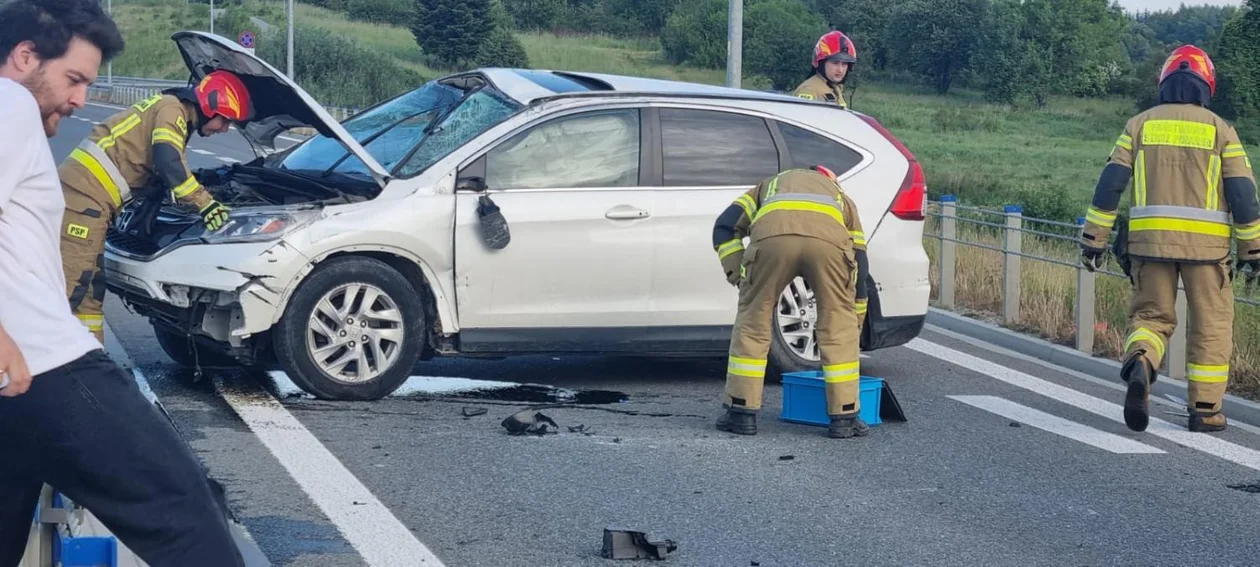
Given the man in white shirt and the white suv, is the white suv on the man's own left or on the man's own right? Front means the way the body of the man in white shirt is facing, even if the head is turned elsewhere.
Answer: on the man's own left

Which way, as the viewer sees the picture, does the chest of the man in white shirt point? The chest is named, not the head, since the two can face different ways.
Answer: to the viewer's right

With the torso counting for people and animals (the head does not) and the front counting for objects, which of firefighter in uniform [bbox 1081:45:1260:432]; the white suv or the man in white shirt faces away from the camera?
the firefighter in uniform

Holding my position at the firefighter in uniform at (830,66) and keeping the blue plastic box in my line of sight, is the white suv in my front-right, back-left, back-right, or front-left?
front-right

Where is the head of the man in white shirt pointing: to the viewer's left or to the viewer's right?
to the viewer's right

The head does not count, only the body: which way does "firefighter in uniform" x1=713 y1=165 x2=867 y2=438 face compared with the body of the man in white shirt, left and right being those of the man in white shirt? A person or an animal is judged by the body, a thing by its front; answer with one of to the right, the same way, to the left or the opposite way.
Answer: to the left

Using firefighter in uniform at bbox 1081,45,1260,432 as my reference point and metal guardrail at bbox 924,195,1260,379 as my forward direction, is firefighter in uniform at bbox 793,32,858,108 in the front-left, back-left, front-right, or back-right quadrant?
front-left

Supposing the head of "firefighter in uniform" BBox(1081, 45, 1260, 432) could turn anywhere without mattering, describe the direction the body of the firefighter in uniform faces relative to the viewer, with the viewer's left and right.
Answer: facing away from the viewer

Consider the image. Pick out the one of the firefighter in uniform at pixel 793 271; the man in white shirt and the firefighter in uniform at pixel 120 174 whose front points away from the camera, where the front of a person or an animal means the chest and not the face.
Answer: the firefighter in uniform at pixel 793 271

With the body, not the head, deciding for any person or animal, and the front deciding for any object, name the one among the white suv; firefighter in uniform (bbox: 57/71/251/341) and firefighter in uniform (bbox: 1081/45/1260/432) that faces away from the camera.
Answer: firefighter in uniform (bbox: 1081/45/1260/432)

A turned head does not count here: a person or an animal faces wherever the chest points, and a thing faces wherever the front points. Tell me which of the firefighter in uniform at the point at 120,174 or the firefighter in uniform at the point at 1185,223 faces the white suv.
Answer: the firefighter in uniform at the point at 120,174

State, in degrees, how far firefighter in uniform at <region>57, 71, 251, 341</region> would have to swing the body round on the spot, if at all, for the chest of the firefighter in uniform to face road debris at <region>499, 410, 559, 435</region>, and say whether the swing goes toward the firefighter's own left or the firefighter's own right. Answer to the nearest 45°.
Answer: approximately 45° to the firefighter's own right

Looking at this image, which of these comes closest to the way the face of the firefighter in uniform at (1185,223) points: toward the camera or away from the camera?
away from the camera

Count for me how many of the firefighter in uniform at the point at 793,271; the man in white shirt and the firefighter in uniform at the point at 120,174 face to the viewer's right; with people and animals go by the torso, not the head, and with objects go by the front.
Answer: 2

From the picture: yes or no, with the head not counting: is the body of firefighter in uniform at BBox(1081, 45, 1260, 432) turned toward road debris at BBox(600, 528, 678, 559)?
no

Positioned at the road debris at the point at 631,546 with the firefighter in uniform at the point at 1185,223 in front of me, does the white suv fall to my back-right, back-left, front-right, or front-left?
front-left

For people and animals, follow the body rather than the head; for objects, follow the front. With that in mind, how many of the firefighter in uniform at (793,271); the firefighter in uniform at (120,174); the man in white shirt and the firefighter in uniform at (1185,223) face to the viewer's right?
2

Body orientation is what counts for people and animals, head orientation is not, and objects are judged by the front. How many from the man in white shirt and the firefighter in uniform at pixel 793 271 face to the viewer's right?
1

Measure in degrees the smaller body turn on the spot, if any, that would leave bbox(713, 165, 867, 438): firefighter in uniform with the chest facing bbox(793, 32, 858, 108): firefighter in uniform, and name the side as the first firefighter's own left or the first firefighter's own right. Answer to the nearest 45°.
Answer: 0° — they already face them

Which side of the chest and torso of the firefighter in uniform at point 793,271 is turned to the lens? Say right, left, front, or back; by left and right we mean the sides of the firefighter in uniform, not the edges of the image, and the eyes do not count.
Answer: back

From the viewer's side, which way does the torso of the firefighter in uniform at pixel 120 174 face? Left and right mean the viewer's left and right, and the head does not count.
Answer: facing to the right of the viewer
